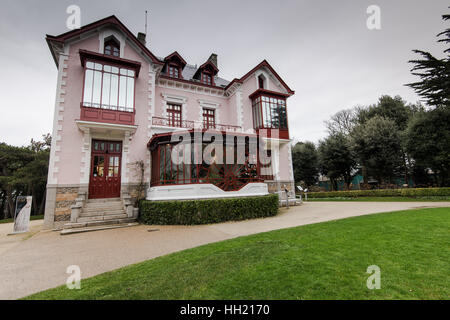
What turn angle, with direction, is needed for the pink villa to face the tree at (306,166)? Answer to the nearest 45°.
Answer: approximately 90° to its left

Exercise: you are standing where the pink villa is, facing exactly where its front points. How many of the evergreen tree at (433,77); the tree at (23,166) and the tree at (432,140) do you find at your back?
1

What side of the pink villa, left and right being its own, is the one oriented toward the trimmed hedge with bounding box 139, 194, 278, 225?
front

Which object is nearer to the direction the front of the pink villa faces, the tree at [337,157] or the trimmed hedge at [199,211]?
the trimmed hedge

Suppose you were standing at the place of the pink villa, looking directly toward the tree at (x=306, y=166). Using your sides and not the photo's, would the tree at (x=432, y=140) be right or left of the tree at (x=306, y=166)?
right

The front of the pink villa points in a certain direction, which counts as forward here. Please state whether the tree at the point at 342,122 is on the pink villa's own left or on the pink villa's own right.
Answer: on the pink villa's own left

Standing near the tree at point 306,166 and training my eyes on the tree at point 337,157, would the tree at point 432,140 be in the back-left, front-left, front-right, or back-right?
front-right

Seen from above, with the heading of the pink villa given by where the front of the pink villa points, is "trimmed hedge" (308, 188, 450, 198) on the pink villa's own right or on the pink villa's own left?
on the pink villa's own left

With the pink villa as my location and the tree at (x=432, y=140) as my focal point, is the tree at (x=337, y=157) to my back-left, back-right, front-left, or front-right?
front-left

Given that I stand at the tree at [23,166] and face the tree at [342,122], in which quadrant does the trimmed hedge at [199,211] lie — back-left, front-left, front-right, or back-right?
front-right

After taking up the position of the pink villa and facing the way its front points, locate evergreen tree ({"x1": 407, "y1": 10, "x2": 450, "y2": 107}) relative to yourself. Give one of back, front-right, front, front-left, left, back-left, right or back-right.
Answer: front-left
